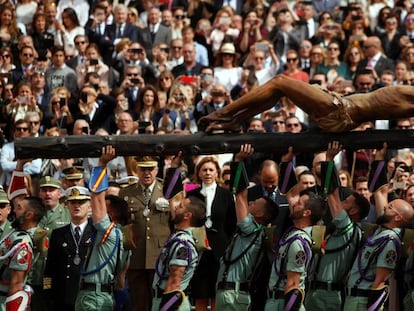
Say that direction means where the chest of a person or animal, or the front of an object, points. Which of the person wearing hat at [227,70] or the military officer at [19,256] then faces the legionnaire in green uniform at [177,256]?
the person wearing hat

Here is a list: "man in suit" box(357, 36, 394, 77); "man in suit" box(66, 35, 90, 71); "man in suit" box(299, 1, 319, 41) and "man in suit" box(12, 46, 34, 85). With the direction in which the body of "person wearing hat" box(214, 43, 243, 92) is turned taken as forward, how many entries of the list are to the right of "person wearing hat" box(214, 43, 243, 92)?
2

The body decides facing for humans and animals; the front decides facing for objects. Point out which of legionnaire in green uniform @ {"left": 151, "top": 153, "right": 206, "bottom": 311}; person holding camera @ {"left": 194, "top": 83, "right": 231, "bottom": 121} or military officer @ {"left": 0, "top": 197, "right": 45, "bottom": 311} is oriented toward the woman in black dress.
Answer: the person holding camera

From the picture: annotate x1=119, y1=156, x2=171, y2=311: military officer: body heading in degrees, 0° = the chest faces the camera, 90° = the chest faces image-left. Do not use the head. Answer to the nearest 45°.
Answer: approximately 0°

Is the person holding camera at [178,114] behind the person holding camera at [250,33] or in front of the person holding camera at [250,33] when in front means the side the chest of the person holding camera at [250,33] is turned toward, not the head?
in front

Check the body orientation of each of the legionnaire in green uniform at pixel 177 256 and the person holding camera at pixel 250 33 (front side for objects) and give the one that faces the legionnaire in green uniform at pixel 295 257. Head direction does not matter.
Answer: the person holding camera
